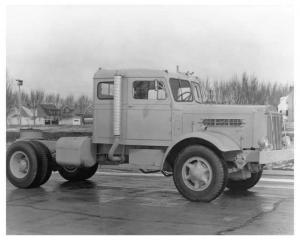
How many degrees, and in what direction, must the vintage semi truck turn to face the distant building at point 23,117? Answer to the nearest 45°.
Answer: approximately 180°
